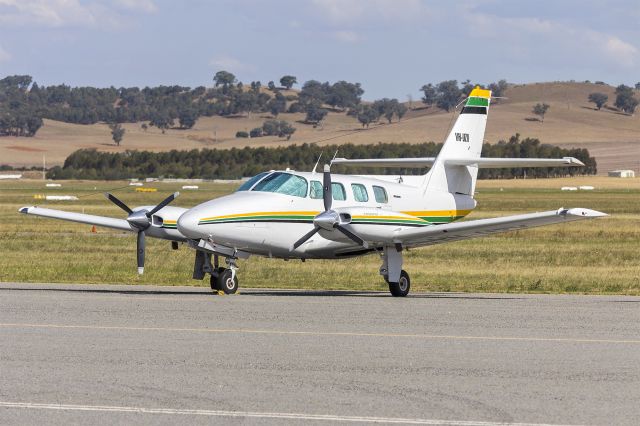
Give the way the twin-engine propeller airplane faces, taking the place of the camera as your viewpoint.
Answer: facing the viewer and to the left of the viewer
